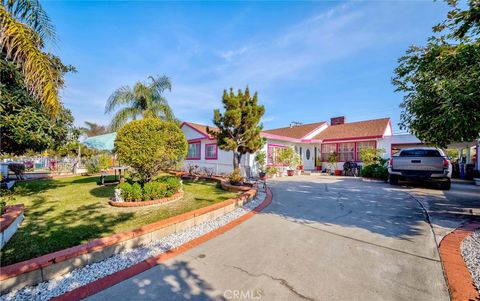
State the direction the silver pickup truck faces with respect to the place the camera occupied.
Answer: facing away from the viewer

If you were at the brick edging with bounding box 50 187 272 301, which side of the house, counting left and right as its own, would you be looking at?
front

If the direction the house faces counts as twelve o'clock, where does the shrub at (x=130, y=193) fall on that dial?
The shrub is roughly at 1 o'clock from the house.

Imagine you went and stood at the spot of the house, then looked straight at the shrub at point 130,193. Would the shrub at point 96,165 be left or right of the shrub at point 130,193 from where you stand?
right

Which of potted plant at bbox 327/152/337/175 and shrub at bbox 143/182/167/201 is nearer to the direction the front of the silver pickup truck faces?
the potted plant

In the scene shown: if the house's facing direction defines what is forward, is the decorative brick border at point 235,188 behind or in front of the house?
in front

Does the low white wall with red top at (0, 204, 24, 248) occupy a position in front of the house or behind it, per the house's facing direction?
in front

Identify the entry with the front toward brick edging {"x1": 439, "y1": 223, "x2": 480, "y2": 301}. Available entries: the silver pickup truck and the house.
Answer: the house

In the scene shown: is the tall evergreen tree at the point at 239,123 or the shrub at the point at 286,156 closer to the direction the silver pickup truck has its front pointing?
the shrub

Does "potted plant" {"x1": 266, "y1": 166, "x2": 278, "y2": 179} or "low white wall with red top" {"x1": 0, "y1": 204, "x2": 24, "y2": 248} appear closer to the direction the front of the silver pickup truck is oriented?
the potted plant

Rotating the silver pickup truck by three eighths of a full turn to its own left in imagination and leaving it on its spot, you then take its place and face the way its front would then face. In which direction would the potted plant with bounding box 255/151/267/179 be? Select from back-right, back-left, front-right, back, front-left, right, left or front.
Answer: front-right

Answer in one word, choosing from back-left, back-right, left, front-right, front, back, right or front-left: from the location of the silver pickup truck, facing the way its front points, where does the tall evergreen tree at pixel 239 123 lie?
back-left

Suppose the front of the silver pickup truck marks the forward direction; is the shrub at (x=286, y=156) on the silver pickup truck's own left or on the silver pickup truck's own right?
on the silver pickup truck's own left

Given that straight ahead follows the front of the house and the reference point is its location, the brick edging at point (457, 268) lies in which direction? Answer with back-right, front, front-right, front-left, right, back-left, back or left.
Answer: front

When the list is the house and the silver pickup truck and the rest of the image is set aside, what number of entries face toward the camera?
1

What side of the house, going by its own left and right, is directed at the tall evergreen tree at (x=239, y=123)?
front

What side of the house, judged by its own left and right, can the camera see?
front

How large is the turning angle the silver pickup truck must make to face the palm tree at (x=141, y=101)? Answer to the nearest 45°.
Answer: approximately 90° to its left
